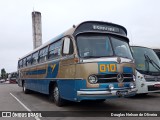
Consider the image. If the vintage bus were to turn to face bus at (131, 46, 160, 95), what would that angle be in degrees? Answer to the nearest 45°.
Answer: approximately 90° to its left

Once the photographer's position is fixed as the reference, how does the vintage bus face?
facing the viewer and to the right of the viewer
